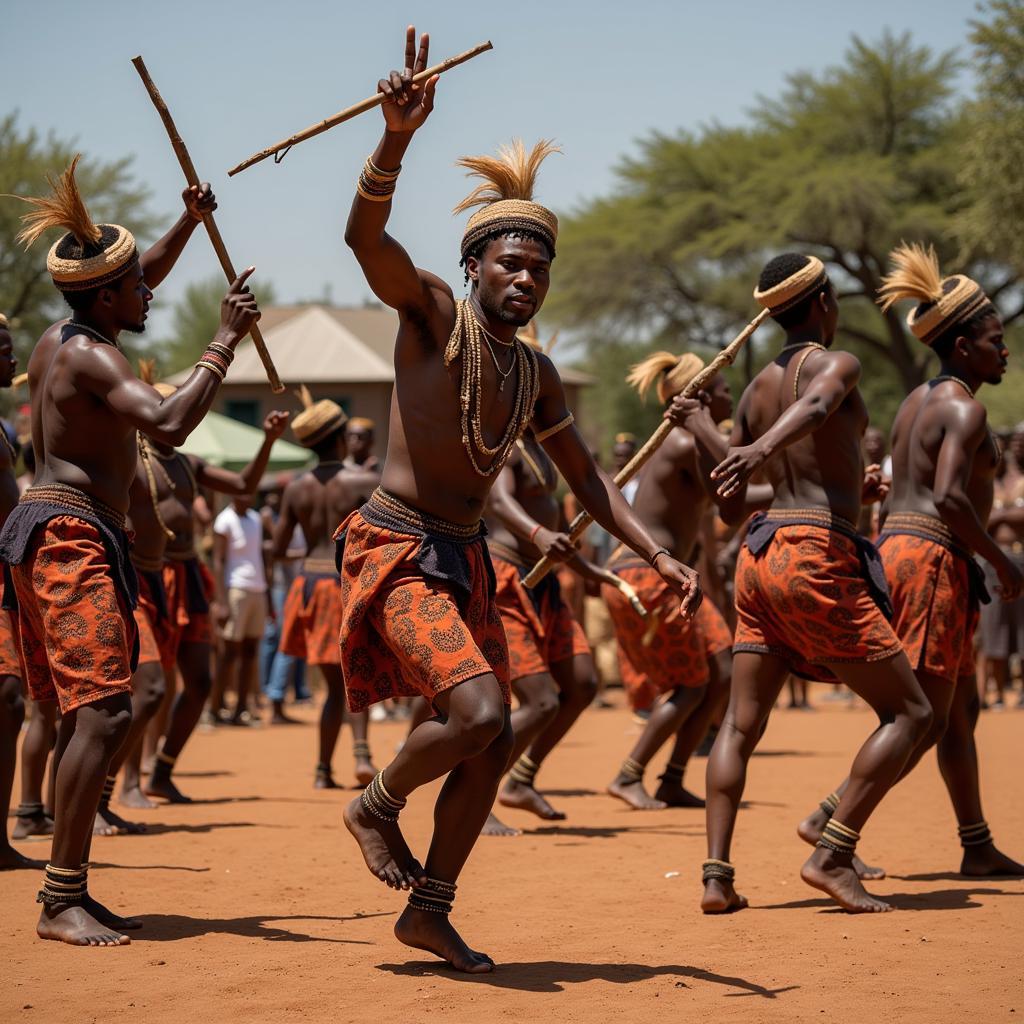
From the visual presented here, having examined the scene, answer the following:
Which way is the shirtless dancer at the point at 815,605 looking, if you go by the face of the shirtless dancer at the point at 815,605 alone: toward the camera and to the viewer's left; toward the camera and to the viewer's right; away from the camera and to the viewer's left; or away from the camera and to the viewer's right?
away from the camera and to the viewer's right

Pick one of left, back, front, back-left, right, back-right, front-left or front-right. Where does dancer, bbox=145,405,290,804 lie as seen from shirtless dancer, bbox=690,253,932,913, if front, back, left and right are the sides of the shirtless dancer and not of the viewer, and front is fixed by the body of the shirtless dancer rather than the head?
left

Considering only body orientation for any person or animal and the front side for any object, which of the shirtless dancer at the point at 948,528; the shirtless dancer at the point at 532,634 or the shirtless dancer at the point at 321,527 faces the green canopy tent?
the shirtless dancer at the point at 321,527

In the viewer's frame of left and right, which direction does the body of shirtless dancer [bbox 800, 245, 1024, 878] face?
facing to the right of the viewer

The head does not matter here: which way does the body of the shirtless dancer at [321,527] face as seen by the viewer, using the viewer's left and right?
facing away from the viewer

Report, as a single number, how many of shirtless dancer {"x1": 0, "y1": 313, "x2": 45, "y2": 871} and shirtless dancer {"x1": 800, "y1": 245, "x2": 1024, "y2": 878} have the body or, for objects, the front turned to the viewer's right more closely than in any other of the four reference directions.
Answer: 2

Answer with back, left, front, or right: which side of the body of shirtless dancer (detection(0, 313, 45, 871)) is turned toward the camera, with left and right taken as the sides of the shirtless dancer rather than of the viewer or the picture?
right

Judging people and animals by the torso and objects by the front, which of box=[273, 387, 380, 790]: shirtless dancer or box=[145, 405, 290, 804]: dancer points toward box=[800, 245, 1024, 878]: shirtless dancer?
the dancer

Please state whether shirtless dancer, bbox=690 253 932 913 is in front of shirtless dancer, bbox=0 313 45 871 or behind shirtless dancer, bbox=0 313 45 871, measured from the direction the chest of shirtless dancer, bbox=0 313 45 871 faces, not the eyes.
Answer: in front

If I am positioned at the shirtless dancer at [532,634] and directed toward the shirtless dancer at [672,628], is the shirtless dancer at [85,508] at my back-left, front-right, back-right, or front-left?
back-right

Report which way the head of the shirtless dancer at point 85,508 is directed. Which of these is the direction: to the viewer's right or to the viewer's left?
to the viewer's right
